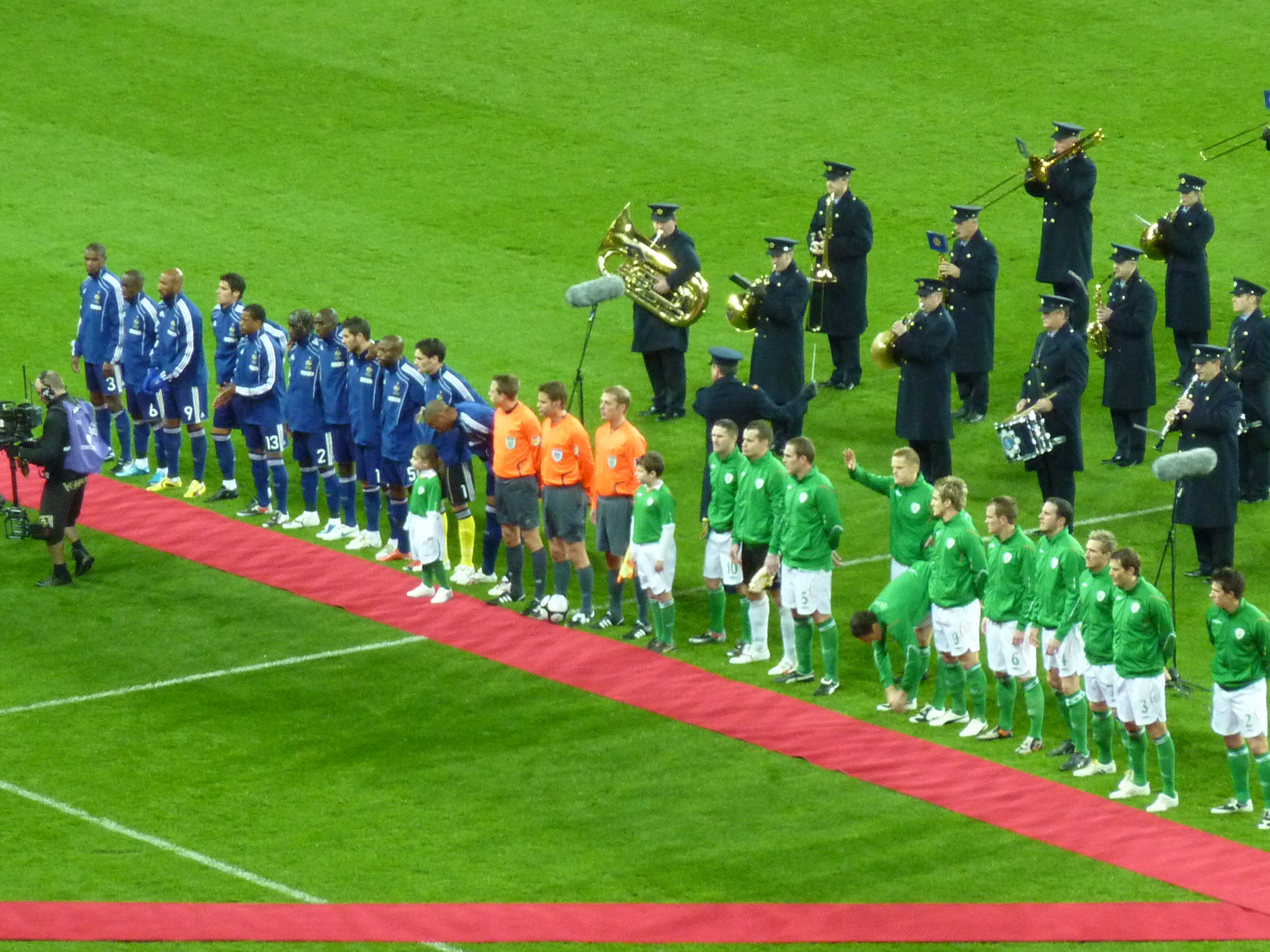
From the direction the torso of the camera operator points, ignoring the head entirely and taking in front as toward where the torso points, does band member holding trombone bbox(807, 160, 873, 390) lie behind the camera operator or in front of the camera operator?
behind

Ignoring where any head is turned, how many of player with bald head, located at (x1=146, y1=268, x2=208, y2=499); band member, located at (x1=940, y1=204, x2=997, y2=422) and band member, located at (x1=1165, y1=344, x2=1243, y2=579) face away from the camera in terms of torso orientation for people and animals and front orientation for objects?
0

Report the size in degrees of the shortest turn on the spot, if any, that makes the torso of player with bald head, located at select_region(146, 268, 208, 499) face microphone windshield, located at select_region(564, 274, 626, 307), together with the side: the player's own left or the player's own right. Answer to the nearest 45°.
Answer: approximately 90° to the player's own left

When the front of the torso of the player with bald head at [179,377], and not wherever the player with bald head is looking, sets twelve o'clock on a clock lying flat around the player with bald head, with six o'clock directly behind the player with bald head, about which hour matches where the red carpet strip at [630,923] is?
The red carpet strip is roughly at 10 o'clock from the player with bald head.

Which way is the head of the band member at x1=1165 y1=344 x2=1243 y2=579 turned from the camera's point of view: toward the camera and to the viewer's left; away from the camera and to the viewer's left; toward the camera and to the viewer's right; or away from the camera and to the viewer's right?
toward the camera and to the viewer's left

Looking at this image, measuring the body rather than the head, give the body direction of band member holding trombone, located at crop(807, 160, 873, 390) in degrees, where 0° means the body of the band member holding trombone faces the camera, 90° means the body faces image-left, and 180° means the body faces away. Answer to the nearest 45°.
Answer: approximately 45°

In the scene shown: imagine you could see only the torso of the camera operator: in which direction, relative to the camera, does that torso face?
to the viewer's left

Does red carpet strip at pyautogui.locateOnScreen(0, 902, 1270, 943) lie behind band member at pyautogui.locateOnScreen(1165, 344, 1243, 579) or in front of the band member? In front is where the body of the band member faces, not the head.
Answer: in front

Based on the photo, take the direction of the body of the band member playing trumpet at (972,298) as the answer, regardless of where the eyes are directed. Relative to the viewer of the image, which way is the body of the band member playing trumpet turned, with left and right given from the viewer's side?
facing the viewer and to the left of the viewer

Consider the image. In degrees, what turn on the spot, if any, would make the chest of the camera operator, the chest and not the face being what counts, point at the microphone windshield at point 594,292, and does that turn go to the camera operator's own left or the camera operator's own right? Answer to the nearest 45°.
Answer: approximately 180°
